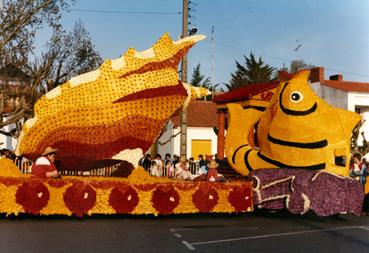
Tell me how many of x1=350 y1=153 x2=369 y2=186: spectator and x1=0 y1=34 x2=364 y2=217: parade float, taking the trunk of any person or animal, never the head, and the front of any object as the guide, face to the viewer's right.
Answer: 1

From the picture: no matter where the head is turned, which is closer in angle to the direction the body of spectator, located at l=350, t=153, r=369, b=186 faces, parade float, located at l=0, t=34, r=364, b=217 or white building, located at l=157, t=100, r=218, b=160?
the parade float

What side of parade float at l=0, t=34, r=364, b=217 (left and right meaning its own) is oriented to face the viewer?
right

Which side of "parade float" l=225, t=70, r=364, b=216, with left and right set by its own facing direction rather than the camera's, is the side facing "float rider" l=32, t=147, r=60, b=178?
back

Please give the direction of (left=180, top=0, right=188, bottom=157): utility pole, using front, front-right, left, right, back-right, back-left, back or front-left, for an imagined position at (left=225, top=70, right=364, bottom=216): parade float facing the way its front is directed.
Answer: back-left
